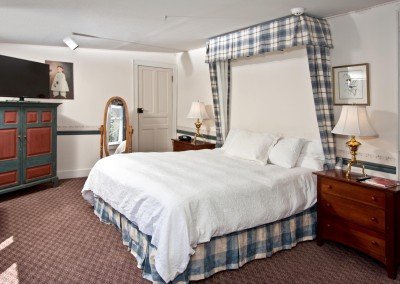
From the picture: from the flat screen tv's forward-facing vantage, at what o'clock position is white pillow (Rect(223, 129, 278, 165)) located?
The white pillow is roughly at 12 o'clock from the flat screen tv.

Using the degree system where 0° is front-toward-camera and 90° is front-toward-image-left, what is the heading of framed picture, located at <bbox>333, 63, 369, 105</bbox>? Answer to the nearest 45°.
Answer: approximately 45°

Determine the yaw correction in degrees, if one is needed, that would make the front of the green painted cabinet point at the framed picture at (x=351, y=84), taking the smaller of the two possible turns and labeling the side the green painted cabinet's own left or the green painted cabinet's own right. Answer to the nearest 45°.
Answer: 0° — it already faces it

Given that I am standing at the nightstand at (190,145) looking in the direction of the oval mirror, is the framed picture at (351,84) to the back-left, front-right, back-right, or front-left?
back-left

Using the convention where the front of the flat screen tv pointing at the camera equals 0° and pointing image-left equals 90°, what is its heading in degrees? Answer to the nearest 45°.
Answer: approximately 315°

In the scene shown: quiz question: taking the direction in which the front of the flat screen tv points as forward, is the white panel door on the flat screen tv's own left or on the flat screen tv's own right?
on the flat screen tv's own left

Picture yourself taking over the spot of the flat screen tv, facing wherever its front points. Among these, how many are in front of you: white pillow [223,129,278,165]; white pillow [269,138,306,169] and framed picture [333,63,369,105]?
3
